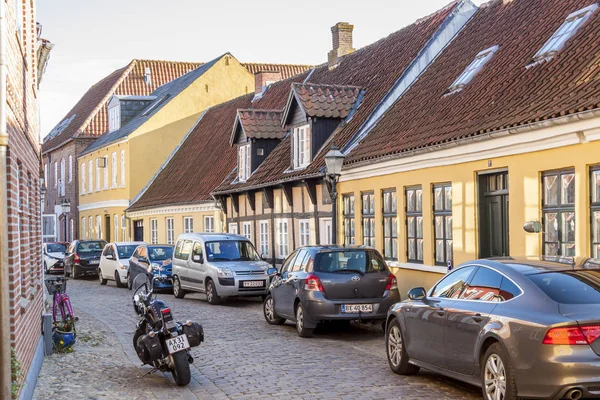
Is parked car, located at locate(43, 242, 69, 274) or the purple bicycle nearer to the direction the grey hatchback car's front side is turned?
the parked car

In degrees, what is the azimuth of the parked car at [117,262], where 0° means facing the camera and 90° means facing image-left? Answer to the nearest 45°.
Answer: approximately 315°

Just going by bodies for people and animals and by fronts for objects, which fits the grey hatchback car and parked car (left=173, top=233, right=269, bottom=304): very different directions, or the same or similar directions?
very different directions

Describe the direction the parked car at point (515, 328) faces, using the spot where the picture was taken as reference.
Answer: facing away from the viewer and to the left of the viewer

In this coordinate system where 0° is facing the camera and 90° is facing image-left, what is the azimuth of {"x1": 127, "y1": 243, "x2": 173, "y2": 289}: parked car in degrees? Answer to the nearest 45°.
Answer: approximately 315°

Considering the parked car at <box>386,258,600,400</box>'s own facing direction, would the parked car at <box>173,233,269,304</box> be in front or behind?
in front

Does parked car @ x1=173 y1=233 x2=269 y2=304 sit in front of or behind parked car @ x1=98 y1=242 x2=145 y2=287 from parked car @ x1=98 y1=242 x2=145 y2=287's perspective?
in front

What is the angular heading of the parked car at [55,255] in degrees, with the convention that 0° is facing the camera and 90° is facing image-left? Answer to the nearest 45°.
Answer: approximately 0°

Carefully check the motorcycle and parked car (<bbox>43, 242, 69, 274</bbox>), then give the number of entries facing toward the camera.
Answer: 1

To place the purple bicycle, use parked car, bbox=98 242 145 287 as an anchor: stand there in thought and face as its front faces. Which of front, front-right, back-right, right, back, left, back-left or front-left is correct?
front-right
